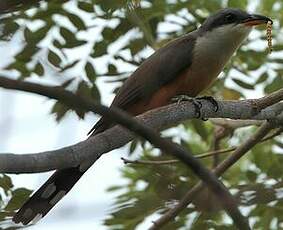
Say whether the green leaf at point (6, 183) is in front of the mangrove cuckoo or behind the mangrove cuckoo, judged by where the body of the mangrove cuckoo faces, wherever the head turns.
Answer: behind

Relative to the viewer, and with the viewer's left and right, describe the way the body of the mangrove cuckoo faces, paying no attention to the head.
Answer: facing to the right of the viewer

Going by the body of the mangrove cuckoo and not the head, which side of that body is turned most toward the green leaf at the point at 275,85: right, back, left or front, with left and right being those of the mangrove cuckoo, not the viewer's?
front

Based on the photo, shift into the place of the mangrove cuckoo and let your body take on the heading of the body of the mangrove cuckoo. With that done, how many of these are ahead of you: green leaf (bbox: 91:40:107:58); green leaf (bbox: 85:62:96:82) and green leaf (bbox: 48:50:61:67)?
0

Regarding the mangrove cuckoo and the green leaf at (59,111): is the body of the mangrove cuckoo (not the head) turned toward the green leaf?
no

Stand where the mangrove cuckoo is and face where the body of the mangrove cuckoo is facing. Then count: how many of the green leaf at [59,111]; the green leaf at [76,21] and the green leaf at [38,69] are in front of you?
0

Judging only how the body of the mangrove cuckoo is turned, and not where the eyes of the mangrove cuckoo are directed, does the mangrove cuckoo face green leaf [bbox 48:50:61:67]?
no

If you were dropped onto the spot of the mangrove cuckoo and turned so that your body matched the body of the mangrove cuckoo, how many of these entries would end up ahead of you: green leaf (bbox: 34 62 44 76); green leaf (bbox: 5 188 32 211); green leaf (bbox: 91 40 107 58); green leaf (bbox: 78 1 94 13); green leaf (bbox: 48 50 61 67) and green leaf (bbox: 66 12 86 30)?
0

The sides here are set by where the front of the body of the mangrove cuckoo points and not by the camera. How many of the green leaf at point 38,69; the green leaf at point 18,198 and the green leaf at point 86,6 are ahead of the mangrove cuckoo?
0

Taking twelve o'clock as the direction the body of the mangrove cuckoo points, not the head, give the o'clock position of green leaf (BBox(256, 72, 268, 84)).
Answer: The green leaf is roughly at 11 o'clock from the mangrove cuckoo.

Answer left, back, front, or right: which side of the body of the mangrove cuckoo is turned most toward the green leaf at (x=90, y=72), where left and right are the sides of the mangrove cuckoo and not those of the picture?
back

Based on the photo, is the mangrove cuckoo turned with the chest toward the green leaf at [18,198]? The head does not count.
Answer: no

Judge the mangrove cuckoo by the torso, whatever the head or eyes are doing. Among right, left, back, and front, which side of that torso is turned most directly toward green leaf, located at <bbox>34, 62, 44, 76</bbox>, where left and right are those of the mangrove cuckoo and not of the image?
back
